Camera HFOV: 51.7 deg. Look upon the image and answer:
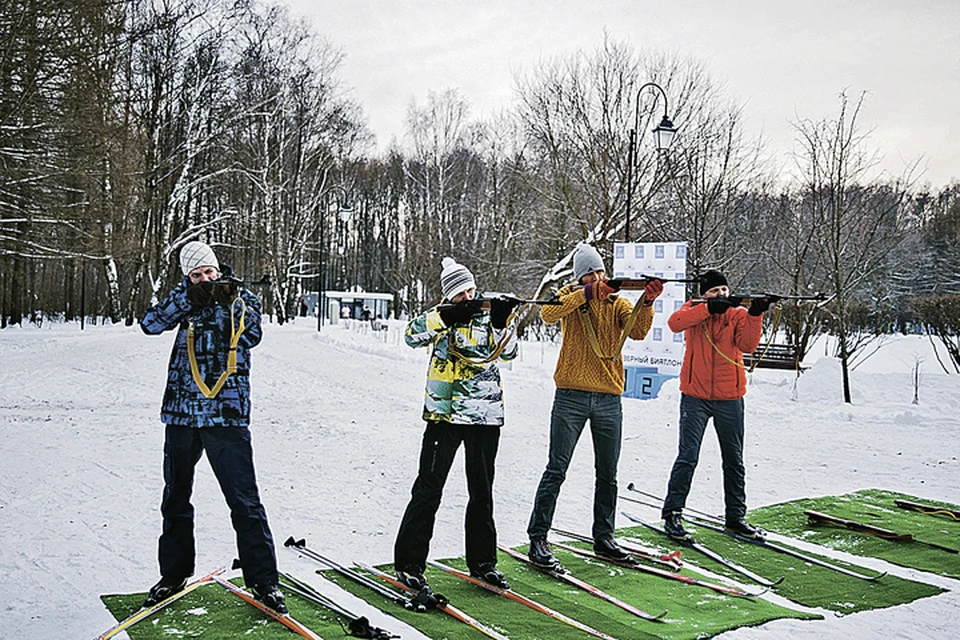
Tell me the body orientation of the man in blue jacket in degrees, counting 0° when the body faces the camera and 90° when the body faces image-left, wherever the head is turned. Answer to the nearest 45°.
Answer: approximately 0°

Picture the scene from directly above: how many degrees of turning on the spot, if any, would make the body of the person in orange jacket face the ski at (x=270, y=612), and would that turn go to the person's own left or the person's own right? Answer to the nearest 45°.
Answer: approximately 90° to the person's own right

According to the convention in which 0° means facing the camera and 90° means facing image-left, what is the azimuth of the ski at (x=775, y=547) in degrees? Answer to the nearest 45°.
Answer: approximately 315°

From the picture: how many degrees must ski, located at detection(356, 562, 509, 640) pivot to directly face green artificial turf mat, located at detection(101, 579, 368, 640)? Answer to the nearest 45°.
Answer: approximately 135° to its right

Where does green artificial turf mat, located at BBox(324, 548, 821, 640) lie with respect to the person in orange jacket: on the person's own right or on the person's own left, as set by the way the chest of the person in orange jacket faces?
on the person's own right

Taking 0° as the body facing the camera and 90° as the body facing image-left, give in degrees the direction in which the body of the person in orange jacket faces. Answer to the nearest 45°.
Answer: approximately 315°

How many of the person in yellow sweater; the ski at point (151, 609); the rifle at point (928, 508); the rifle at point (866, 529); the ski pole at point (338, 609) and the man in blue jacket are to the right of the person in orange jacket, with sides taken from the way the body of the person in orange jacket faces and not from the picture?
4

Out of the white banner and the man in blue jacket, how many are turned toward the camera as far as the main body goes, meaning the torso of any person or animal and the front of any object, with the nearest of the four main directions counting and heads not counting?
2

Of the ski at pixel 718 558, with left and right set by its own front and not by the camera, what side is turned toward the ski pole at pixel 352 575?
right
